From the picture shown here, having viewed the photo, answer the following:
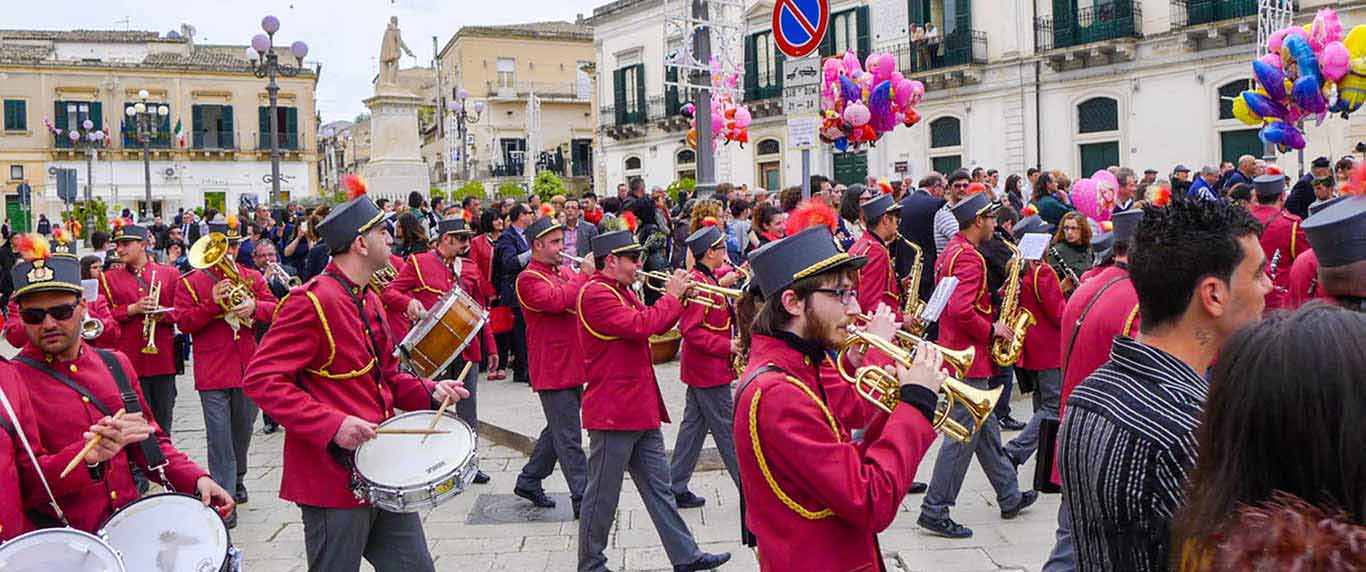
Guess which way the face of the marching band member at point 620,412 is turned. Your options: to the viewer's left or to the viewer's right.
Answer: to the viewer's right

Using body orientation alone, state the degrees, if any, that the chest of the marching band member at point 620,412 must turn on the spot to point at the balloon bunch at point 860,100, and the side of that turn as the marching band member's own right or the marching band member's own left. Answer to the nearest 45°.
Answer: approximately 90° to the marching band member's own left

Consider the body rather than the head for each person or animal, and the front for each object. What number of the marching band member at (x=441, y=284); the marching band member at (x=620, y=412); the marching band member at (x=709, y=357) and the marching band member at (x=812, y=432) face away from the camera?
0

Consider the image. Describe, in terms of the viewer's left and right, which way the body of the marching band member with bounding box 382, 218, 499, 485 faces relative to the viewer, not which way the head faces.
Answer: facing the viewer and to the right of the viewer

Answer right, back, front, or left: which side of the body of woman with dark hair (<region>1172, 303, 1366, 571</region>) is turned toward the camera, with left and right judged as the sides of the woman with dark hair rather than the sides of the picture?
back

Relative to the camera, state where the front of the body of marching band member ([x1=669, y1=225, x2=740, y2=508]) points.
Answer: to the viewer's right

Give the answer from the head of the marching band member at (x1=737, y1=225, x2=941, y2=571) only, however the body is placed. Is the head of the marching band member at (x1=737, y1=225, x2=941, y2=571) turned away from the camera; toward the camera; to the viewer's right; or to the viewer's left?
to the viewer's right

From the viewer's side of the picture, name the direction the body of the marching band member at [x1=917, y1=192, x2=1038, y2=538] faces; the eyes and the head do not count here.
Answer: to the viewer's right

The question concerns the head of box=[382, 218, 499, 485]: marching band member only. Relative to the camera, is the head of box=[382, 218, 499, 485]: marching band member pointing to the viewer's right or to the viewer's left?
to the viewer's right

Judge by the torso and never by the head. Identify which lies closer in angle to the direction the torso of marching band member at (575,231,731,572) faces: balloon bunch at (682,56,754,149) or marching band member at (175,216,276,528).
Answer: the balloon bunch

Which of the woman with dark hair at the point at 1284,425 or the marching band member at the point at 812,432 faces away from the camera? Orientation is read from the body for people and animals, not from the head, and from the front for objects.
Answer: the woman with dark hair

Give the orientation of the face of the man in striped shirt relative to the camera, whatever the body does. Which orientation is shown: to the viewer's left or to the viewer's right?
to the viewer's right
